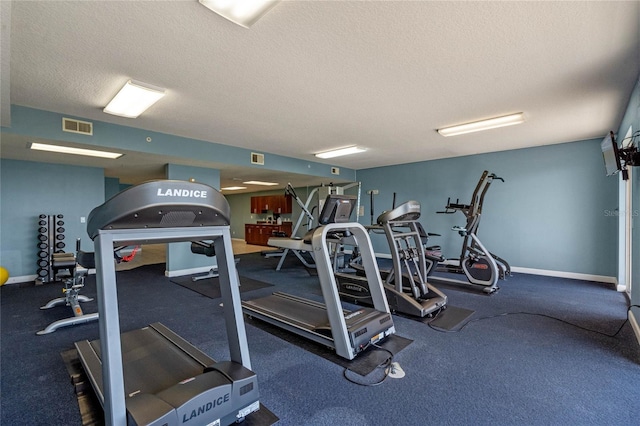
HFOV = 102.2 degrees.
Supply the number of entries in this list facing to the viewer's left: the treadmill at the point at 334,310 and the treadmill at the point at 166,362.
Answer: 0
